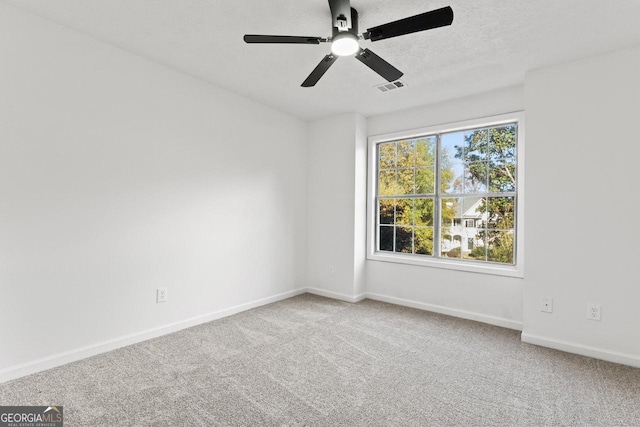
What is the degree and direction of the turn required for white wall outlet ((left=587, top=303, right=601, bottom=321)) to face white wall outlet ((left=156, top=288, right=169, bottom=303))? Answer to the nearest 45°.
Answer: approximately 45° to its right

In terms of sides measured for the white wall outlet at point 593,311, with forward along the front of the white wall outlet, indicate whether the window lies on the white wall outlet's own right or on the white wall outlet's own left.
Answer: on the white wall outlet's own right

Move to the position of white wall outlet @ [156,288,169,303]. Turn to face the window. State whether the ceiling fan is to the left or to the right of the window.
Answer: right

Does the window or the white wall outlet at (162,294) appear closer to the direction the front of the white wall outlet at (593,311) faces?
the white wall outlet
